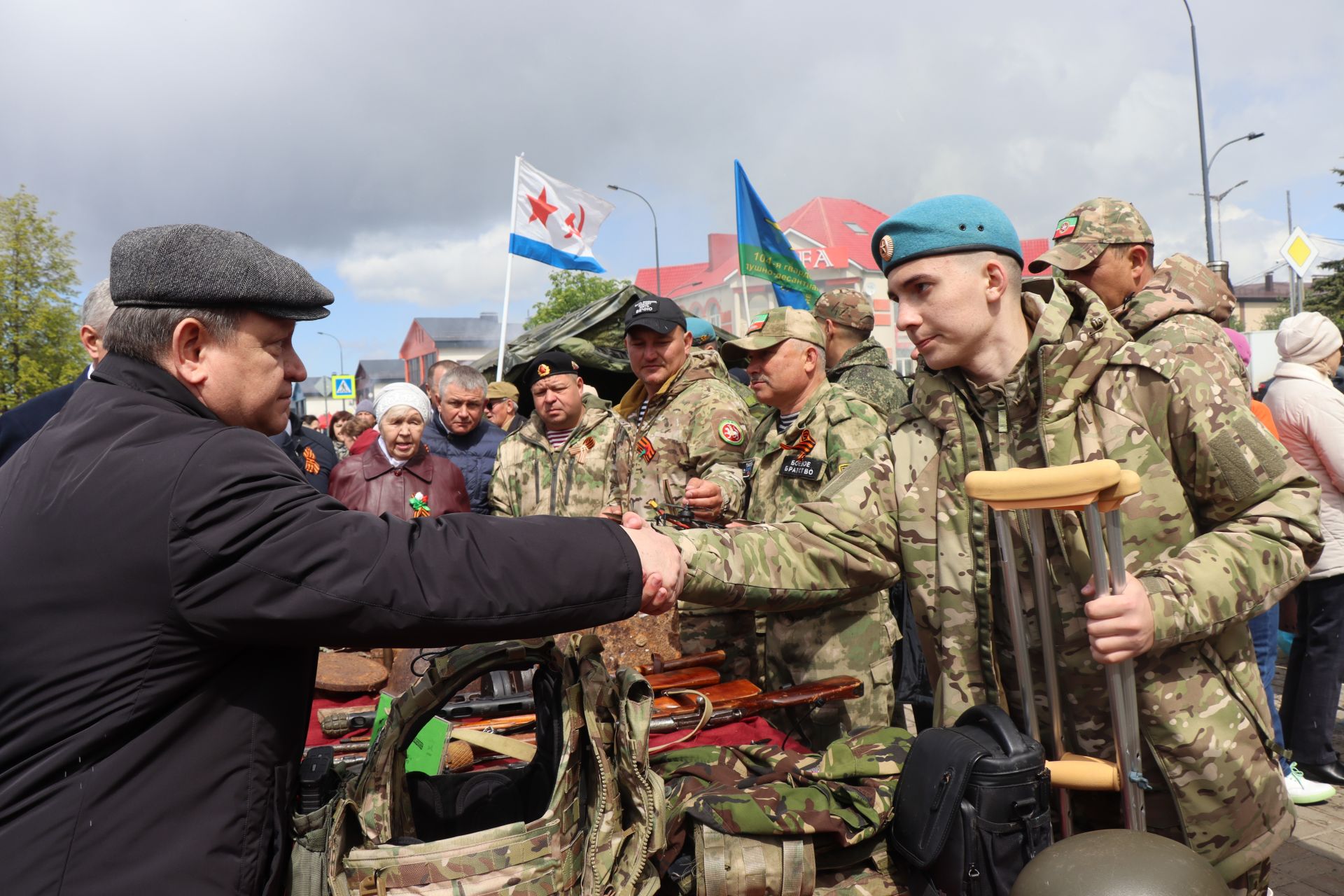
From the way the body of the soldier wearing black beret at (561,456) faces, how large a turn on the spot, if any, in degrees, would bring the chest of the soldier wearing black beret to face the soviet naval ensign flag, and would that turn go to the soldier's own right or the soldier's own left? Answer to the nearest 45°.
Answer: approximately 180°

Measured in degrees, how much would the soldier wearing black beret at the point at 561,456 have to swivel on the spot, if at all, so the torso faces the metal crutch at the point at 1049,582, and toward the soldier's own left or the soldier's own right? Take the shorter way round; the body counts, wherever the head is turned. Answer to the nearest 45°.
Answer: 0° — they already face it

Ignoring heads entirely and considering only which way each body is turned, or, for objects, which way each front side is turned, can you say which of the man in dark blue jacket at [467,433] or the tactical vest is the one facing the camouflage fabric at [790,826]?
the man in dark blue jacket

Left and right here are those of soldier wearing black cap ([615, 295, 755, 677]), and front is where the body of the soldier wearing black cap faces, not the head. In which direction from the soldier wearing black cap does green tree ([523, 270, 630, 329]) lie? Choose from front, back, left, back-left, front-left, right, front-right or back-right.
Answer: back-right

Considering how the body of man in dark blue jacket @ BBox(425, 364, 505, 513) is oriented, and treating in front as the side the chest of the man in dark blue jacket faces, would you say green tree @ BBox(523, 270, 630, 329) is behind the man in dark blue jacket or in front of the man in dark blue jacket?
behind

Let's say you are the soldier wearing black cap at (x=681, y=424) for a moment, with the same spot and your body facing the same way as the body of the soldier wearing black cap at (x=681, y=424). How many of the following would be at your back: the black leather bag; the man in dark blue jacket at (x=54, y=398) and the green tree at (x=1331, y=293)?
1

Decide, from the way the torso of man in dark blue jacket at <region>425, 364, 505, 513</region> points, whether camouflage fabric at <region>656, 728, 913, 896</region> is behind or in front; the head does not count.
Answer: in front

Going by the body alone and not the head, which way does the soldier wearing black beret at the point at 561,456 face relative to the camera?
toward the camera

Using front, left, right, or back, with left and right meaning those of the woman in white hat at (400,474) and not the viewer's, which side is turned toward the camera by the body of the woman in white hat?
front

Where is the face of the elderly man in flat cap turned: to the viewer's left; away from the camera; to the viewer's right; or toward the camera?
to the viewer's right

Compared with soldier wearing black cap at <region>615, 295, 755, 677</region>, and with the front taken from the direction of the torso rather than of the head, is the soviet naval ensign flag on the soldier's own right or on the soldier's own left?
on the soldier's own right

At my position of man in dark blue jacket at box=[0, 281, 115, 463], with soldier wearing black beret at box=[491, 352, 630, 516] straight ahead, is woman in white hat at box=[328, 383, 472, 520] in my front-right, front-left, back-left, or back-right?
front-left

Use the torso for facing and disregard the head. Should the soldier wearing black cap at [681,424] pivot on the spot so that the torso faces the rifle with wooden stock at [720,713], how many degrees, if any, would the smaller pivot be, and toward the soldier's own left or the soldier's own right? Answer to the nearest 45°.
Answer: approximately 45° to the soldier's own left
